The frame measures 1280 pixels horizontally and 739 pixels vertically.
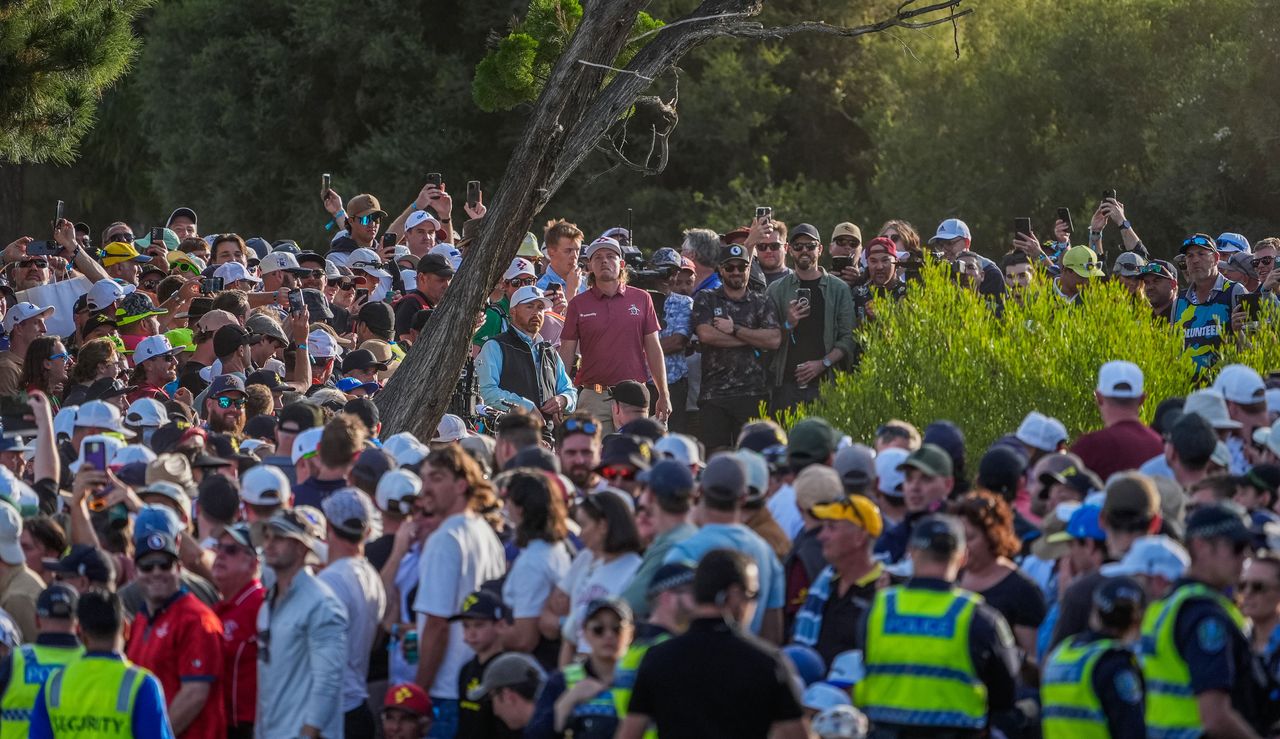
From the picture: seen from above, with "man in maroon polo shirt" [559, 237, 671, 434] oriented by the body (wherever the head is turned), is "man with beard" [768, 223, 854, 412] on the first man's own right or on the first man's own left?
on the first man's own left

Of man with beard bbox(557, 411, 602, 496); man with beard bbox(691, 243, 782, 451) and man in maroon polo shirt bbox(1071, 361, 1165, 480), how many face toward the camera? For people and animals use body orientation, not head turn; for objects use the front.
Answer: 2

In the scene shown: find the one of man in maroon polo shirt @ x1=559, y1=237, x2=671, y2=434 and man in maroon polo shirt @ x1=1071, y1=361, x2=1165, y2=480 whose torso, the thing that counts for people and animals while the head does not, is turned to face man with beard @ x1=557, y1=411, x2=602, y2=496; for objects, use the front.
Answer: man in maroon polo shirt @ x1=559, y1=237, x2=671, y2=434

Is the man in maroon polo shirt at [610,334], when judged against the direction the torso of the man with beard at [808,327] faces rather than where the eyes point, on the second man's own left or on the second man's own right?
on the second man's own right

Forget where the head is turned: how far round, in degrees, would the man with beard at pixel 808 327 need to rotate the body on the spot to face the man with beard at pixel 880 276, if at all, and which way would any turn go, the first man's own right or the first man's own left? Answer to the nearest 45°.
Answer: approximately 135° to the first man's own left

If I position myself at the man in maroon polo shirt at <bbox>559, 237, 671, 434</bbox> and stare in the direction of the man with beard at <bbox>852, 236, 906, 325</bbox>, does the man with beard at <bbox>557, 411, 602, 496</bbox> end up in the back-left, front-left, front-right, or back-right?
back-right

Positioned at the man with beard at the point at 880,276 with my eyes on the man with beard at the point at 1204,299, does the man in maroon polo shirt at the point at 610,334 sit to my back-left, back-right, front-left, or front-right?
back-right

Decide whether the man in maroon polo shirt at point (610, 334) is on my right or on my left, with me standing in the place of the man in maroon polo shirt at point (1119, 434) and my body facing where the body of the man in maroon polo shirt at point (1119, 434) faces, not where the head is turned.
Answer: on my left

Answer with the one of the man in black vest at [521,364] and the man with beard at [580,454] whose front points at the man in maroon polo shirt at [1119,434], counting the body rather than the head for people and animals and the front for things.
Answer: the man in black vest

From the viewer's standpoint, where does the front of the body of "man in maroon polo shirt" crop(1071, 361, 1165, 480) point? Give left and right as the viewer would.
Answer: facing away from the viewer
